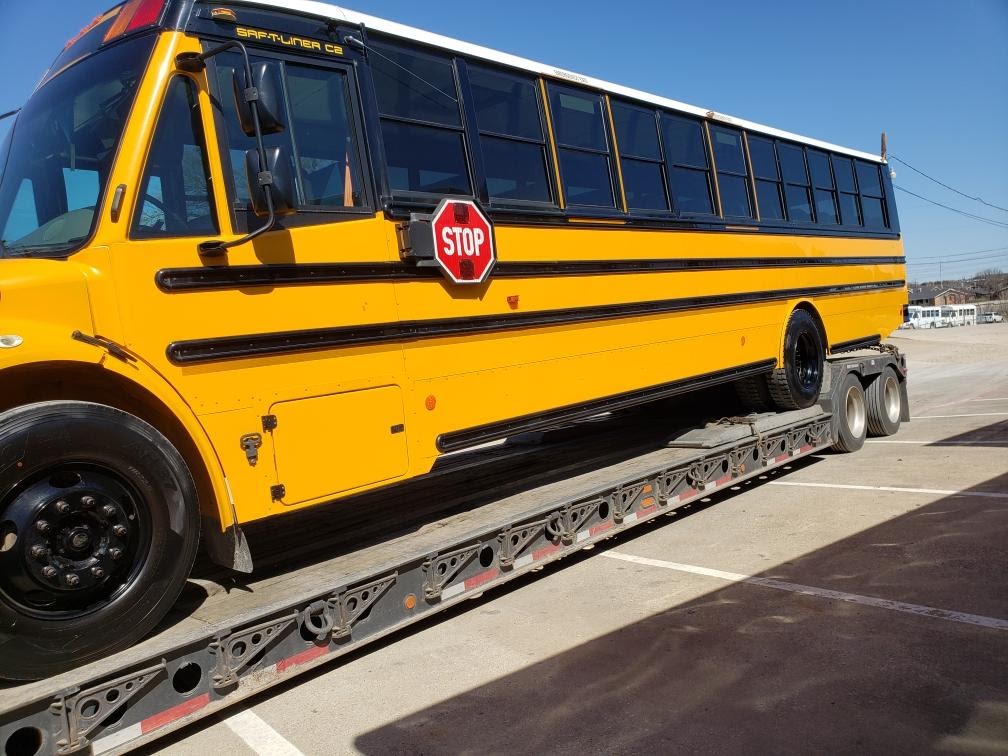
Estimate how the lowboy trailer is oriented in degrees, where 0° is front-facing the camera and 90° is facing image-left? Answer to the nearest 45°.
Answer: approximately 45°

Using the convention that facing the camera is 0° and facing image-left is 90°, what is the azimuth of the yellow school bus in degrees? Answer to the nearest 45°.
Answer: approximately 45°
